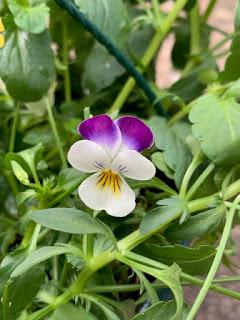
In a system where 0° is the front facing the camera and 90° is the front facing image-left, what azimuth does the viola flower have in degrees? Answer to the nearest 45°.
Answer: approximately 0°
